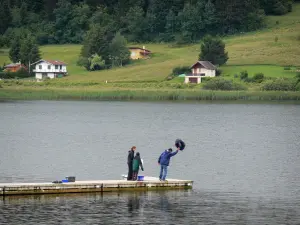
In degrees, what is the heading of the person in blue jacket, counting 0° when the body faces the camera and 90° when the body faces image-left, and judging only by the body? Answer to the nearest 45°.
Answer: approximately 225°

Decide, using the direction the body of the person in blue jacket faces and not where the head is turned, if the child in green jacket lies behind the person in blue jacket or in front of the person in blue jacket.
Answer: behind
